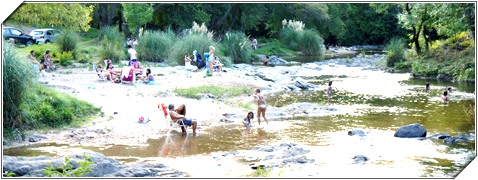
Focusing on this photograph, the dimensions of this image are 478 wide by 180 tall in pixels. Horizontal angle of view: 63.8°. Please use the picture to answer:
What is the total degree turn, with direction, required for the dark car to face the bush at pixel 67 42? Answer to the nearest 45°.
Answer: approximately 45° to its right

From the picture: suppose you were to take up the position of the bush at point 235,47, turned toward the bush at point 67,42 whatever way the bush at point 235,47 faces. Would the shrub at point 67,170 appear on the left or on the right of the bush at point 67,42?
left

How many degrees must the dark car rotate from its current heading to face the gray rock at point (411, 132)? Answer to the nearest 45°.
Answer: approximately 45° to its right

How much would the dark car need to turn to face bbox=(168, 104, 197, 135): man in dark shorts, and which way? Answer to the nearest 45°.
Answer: approximately 45° to its right
